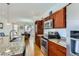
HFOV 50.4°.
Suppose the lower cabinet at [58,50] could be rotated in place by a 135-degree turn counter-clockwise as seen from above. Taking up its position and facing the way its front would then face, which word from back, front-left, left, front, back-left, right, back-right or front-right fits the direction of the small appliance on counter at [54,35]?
left

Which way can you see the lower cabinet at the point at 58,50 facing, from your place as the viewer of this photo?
facing the viewer and to the left of the viewer
